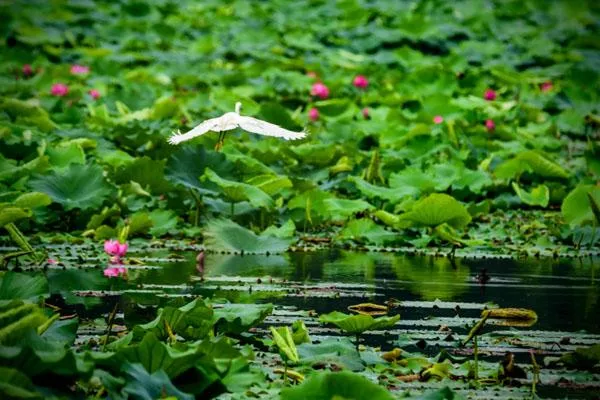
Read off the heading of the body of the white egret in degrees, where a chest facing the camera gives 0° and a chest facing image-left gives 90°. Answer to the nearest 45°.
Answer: approximately 180°

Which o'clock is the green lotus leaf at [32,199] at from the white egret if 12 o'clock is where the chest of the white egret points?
The green lotus leaf is roughly at 9 o'clock from the white egret.

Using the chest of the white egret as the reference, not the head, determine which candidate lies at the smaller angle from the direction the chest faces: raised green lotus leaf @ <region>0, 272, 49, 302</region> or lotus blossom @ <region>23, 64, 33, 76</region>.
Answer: the lotus blossom

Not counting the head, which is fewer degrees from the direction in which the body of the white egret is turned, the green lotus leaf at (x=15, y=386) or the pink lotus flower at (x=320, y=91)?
the pink lotus flower

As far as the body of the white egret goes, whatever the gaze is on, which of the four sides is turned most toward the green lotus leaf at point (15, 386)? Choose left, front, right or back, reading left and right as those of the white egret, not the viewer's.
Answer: back

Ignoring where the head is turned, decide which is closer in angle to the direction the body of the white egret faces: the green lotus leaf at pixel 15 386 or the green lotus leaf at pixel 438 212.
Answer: the green lotus leaf at pixel 438 212

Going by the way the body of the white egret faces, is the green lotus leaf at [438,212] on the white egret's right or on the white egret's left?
on the white egret's right

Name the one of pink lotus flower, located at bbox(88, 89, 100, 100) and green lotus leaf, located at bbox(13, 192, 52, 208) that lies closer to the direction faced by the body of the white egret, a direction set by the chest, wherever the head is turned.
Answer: the pink lotus flower

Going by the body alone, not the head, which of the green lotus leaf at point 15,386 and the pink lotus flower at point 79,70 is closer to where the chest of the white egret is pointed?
the pink lotus flower
